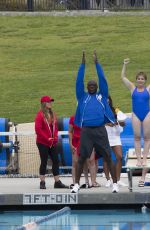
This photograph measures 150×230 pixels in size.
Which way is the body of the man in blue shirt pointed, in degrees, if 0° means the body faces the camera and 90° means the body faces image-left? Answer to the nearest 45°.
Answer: approximately 0°

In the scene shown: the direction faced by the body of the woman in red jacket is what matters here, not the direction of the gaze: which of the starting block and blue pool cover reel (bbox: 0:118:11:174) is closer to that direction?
the starting block

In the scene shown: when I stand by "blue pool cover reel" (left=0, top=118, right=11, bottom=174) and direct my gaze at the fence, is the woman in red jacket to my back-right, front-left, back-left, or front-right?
back-right

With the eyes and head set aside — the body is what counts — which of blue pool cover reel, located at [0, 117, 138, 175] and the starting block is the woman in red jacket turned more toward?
the starting block

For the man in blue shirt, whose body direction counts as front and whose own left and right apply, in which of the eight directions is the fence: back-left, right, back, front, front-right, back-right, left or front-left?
back

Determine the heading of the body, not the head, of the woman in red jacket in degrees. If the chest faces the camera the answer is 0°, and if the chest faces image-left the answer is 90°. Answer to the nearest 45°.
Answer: approximately 315°
